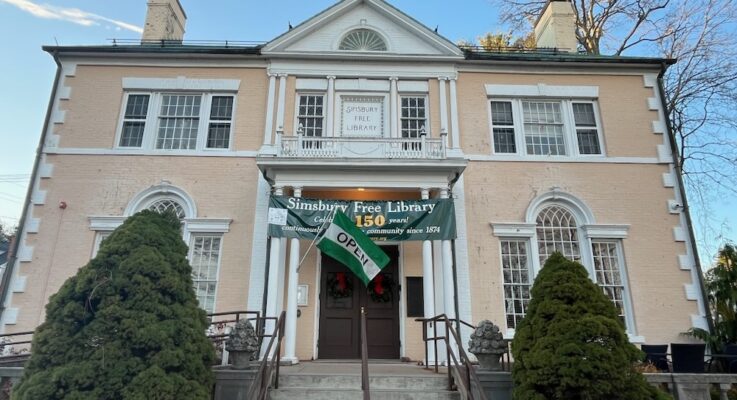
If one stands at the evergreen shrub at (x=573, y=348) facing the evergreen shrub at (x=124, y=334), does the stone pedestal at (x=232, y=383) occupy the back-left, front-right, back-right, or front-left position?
front-right

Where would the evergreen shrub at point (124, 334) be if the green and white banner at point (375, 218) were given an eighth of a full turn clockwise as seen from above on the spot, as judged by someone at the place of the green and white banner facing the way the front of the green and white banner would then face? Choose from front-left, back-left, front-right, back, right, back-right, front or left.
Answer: front

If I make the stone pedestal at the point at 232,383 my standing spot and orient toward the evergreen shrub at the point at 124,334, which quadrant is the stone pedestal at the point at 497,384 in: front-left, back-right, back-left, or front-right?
back-left

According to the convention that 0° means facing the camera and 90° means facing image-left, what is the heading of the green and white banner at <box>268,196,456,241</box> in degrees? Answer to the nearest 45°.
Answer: approximately 0°

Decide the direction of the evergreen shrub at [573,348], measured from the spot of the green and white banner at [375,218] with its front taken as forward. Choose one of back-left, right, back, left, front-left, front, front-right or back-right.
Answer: front-left

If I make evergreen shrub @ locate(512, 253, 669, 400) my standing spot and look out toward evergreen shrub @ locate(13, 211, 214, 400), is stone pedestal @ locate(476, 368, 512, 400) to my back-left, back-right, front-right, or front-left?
front-right
